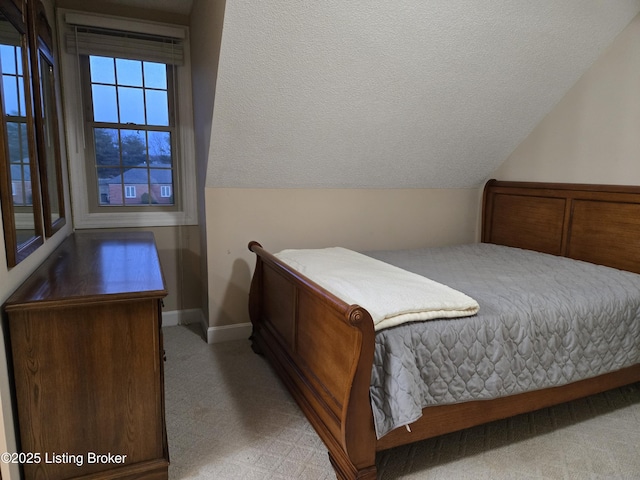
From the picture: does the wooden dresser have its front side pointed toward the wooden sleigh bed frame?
yes

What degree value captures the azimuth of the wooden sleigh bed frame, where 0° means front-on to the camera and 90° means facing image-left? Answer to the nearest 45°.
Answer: approximately 45°

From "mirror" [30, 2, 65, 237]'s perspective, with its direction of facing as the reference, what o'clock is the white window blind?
The white window blind is roughly at 10 o'clock from the mirror.

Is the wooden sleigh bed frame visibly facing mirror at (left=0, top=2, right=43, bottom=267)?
yes

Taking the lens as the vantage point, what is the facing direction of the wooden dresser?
facing to the right of the viewer

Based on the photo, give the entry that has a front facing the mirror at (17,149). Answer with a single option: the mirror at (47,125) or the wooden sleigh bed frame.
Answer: the wooden sleigh bed frame

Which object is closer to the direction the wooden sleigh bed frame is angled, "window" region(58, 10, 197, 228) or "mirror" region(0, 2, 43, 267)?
the mirror

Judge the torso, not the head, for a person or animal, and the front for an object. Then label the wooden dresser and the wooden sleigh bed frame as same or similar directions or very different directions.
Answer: very different directions

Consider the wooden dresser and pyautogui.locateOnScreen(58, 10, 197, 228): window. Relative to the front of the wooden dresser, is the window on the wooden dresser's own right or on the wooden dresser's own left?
on the wooden dresser's own left

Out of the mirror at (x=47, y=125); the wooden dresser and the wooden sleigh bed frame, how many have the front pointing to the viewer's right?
2

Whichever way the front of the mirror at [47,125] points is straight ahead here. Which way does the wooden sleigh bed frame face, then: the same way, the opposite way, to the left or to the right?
the opposite way

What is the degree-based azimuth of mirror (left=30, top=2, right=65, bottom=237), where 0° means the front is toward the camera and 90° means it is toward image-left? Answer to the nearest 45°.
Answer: approximately 270°
